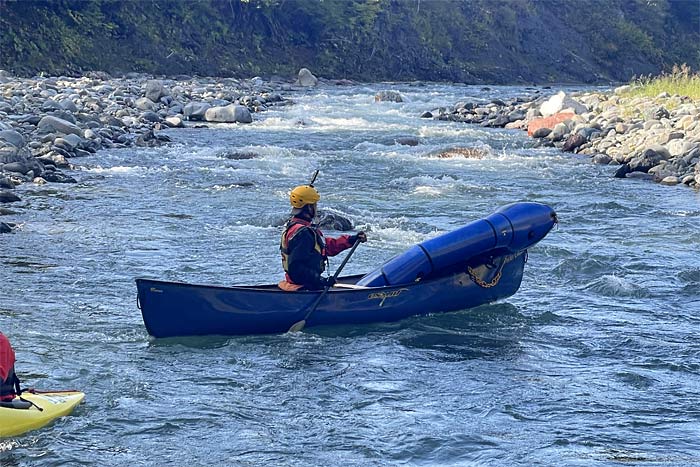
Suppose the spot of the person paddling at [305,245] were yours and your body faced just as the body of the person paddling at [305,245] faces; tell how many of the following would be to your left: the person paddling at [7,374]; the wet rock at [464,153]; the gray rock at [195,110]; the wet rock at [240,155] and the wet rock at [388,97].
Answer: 4

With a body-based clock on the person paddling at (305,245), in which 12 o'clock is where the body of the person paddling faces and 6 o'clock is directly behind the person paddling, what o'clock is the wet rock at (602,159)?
The wet rock is roughly at 10 o'clock from the person paddling.

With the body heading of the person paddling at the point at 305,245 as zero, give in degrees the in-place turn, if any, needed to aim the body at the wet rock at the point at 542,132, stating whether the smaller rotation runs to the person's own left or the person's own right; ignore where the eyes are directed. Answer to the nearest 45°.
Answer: approximately 90° to the person's own left

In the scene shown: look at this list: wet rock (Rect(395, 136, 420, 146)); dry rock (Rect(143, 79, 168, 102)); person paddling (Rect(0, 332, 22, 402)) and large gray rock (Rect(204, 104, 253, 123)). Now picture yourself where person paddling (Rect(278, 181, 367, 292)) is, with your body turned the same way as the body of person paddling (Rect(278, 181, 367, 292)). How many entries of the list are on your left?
3

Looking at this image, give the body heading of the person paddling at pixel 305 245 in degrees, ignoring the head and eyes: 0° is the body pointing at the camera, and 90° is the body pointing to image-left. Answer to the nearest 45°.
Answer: approximately 270°

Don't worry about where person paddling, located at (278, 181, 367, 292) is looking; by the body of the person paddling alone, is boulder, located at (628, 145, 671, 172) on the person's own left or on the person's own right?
on the person's own left
